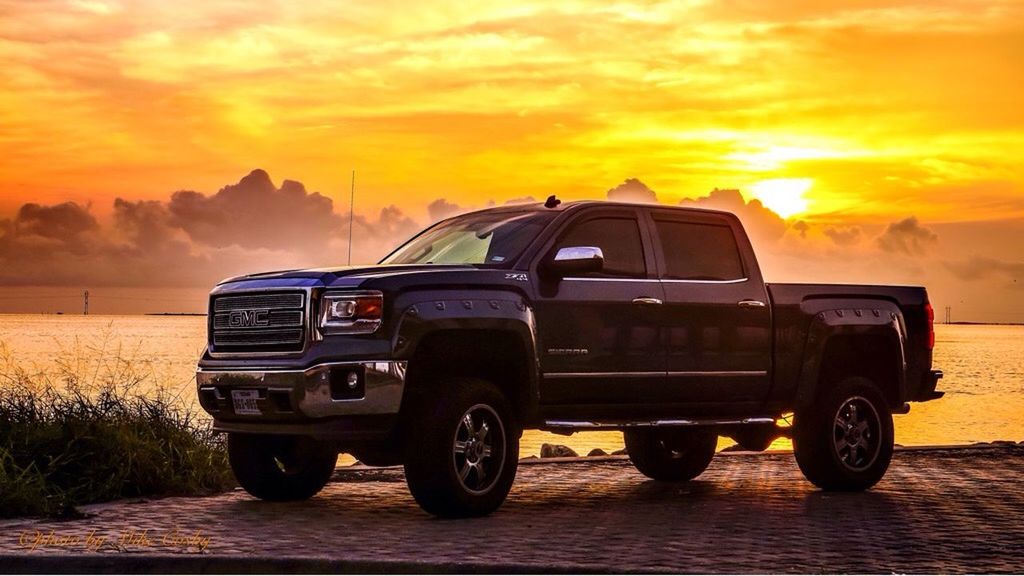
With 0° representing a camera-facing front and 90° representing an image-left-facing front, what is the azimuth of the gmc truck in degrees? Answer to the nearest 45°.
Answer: approximately 45°
